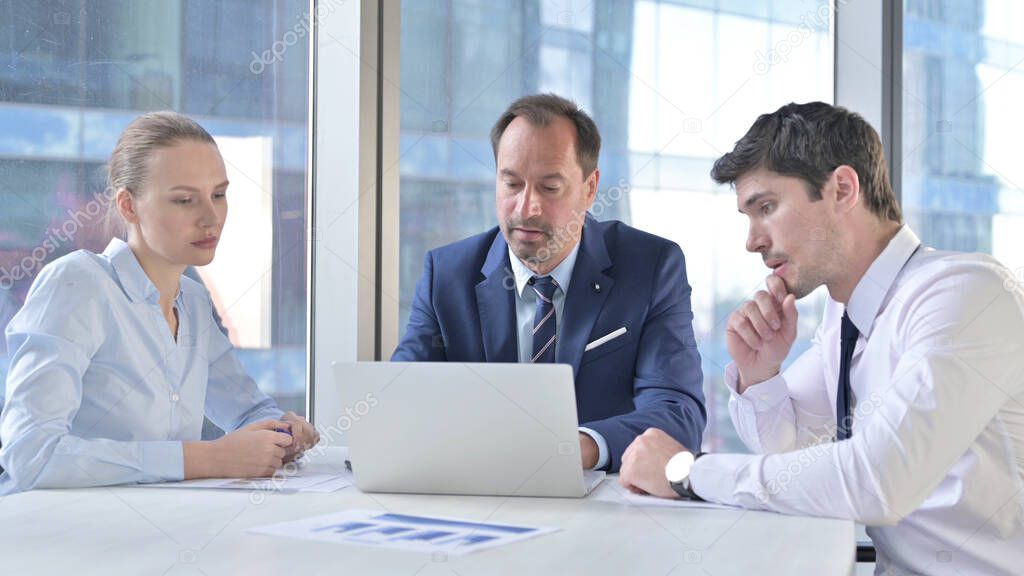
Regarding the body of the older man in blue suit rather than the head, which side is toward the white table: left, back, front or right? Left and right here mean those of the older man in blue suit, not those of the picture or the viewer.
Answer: front

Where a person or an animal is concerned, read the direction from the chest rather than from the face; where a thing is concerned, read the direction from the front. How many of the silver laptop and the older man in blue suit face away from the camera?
1

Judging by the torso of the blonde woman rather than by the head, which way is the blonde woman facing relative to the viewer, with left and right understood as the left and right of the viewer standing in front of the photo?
facing the viewer and to the right of the viewer

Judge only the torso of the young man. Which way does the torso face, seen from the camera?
to the viewer's left

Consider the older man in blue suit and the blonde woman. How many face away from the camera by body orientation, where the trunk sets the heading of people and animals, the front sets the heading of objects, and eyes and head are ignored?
0

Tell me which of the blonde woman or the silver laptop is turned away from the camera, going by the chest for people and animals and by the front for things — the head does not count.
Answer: the silver laptop

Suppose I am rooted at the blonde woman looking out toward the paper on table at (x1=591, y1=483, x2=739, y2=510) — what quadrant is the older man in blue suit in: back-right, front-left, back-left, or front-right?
front-left

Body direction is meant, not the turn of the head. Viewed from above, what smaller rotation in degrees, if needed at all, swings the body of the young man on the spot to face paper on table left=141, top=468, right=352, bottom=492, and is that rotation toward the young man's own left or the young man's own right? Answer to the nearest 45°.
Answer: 0° — they already face it

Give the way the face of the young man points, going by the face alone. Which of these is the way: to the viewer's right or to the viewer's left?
to the viewer's left

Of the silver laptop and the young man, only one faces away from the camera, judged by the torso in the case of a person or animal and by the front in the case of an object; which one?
the silver laptop

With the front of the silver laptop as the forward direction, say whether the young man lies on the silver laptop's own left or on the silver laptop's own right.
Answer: on the silver laptop's own right

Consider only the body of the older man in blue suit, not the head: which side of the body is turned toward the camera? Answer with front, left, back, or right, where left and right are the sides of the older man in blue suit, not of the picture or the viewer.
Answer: front

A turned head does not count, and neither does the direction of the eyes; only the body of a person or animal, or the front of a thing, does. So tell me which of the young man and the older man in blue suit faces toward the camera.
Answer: the older man in blue suit

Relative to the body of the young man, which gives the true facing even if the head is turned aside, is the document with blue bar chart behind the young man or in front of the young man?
in front

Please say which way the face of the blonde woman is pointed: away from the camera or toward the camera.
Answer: toward the camera

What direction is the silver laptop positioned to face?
away from the camera

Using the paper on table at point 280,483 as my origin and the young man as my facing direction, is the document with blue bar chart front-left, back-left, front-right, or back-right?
front-right

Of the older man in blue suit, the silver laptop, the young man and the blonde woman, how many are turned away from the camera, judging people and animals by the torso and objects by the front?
1
